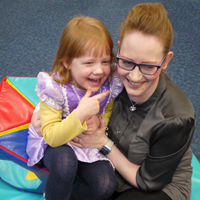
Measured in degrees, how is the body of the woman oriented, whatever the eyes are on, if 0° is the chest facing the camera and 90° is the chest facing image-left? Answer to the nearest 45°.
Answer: approximately 45°
